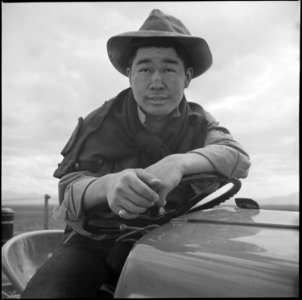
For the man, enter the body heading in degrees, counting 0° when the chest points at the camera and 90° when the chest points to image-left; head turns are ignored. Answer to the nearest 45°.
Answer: approximately 0°
